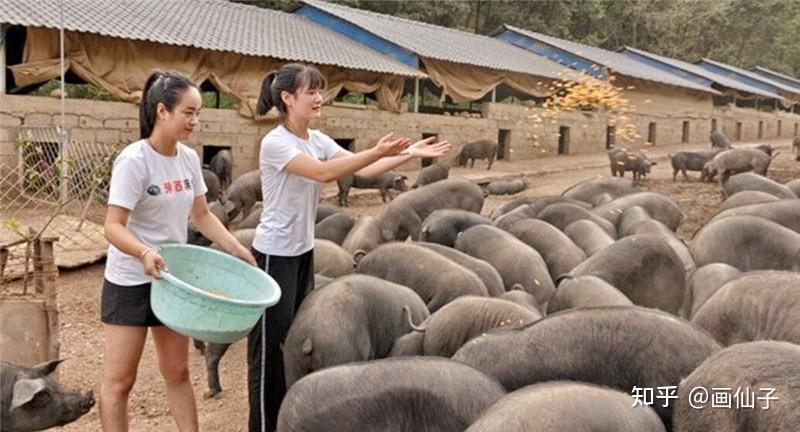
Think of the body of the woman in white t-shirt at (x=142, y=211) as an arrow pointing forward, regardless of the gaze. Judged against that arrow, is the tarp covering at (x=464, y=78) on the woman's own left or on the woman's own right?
on the woman's own left

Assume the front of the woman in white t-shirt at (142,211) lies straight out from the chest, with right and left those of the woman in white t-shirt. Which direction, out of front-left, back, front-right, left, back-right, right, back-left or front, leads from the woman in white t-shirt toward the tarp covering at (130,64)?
back-left

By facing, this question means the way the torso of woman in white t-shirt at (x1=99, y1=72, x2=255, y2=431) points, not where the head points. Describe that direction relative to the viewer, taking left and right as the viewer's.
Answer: facing the viewer and to the right of the viewer

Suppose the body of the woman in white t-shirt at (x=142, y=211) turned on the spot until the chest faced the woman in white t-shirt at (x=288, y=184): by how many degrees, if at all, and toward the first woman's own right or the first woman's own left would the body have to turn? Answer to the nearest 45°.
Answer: approximately 90° to the first woman's own left
